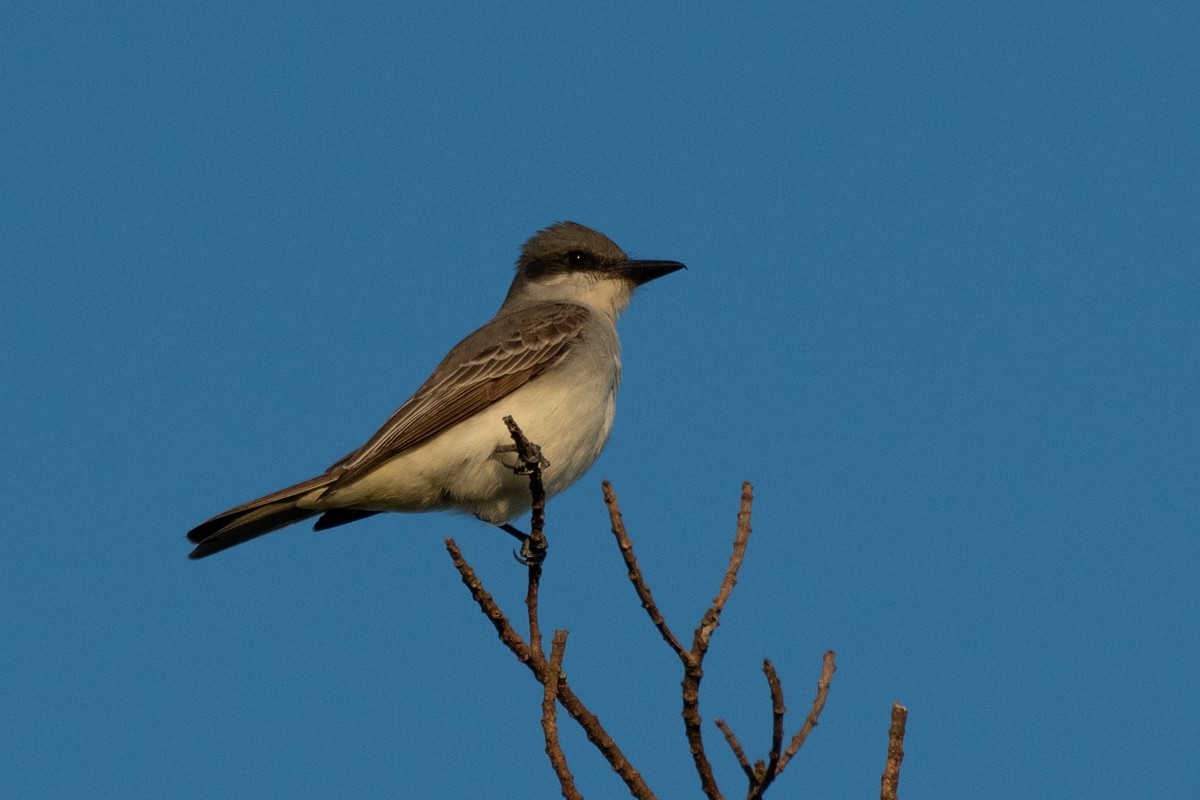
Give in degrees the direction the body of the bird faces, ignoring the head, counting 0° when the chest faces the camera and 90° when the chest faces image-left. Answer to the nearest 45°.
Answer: approximately 270°

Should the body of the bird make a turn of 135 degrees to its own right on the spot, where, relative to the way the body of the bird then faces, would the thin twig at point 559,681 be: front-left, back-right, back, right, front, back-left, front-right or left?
back-left
